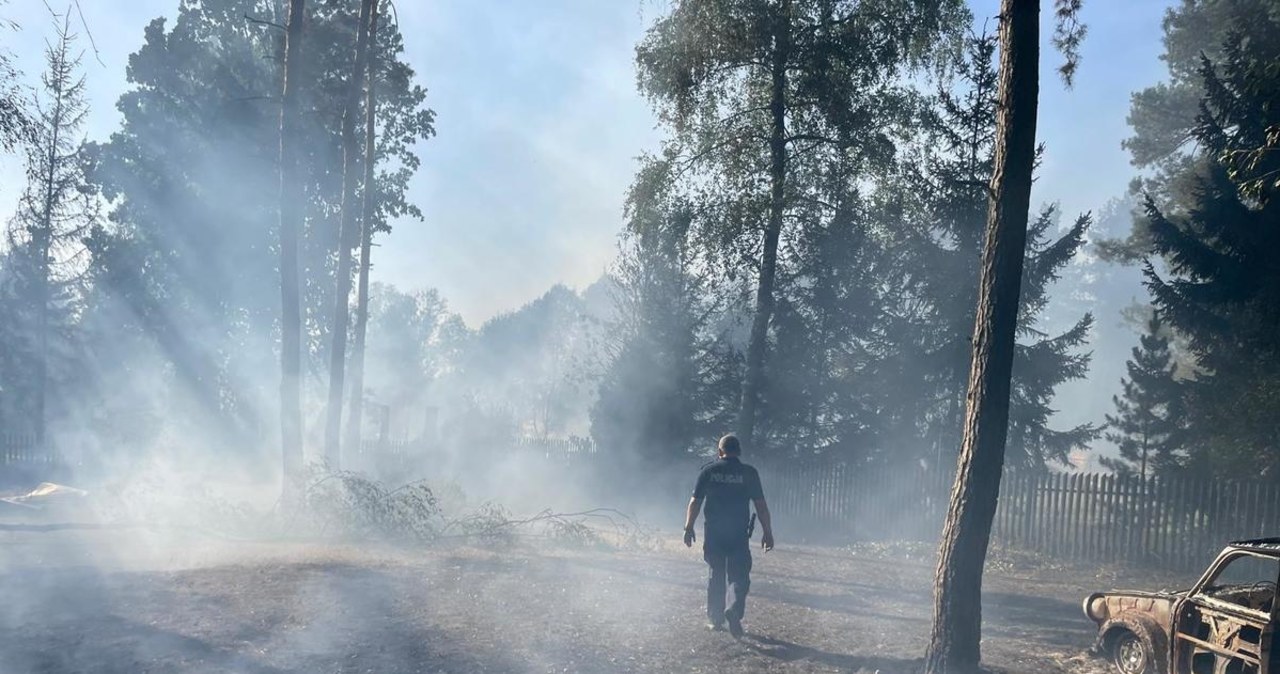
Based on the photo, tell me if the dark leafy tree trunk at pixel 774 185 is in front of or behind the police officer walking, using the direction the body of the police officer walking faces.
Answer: in front

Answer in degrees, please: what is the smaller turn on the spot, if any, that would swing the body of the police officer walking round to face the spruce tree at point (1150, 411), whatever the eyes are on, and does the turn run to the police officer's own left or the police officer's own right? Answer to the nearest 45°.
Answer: approximately 45° to the police officer's own right

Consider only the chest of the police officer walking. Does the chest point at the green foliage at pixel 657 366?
yes

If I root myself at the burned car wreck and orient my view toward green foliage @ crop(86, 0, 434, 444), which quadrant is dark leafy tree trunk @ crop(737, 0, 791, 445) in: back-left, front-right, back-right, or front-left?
front-right

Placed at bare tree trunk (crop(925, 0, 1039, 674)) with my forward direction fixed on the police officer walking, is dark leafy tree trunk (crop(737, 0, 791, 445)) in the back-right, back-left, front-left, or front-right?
front-right

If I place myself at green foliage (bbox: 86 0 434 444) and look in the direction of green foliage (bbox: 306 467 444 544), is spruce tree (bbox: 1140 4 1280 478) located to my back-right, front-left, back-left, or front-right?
front-left

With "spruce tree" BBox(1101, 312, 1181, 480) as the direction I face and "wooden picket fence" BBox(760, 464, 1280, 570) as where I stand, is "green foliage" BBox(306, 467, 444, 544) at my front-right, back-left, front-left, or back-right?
back-left

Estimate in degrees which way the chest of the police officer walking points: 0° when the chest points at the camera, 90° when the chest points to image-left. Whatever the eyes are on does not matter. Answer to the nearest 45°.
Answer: approximately 180°

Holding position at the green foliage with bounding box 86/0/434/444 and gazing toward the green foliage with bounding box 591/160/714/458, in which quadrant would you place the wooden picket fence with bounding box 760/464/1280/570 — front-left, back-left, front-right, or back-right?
front-right

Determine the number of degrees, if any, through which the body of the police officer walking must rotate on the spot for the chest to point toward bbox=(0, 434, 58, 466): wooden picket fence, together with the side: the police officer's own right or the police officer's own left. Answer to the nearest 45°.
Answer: approximately 45° to the police officer's own left

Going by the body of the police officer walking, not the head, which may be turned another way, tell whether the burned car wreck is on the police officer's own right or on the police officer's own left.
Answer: on the police officer's own right

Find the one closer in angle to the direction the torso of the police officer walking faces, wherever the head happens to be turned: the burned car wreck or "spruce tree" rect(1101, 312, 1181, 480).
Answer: the spruce tree

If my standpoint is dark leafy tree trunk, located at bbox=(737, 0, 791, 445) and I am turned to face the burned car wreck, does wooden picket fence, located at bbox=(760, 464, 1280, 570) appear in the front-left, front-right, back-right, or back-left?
front-left

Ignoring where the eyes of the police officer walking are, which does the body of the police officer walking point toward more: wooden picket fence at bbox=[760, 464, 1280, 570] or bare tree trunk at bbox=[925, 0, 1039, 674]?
the wooden picket fence
